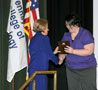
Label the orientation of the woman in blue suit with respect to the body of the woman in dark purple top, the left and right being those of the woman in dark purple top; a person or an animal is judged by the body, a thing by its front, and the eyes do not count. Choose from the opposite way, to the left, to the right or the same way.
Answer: the opposite way

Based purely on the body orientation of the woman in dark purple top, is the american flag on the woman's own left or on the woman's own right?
on the woman's own right

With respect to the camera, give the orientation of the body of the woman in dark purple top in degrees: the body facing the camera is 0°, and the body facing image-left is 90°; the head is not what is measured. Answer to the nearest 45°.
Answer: approximately 45°

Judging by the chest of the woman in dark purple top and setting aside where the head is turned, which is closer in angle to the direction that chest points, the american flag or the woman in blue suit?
the woman in blue suit

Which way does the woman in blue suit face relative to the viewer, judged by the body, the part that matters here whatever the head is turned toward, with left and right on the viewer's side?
facing away from the viewer and to the right of the viewer

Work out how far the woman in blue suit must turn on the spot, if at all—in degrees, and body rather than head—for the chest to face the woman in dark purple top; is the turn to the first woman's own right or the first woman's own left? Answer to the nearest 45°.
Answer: approximately 45° to the first woman's own right
